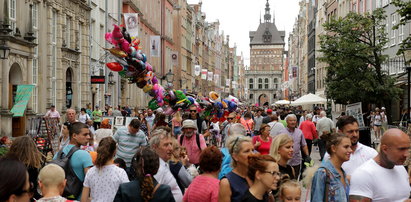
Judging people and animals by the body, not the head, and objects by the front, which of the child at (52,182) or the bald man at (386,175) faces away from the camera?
the child

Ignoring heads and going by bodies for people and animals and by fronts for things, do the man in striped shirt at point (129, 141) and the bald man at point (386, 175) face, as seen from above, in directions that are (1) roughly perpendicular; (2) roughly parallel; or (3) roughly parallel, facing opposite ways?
roughly parallel

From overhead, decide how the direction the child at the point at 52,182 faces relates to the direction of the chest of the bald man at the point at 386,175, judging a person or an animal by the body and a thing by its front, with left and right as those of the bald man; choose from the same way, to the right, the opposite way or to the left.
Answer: the opposite way

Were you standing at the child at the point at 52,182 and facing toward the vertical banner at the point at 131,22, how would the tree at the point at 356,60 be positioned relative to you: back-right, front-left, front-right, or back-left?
front-right

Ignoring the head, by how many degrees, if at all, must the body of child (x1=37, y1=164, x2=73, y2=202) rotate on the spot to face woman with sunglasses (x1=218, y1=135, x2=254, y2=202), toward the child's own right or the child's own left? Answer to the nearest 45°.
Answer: approximately 90° to the child's own right

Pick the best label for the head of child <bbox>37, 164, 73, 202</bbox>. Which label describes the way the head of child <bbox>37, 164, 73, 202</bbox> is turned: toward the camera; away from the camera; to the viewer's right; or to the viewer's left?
away from the camera

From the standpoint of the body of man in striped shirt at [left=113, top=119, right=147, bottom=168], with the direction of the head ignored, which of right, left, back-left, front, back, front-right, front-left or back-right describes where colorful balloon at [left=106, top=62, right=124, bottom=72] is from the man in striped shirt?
back

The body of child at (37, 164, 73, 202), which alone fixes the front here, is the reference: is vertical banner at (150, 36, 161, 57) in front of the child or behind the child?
in front

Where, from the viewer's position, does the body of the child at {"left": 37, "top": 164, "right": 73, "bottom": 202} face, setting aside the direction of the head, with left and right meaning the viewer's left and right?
facing away from the viewer

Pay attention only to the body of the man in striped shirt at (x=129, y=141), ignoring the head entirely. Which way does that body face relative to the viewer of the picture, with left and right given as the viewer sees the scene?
facing the viewer
